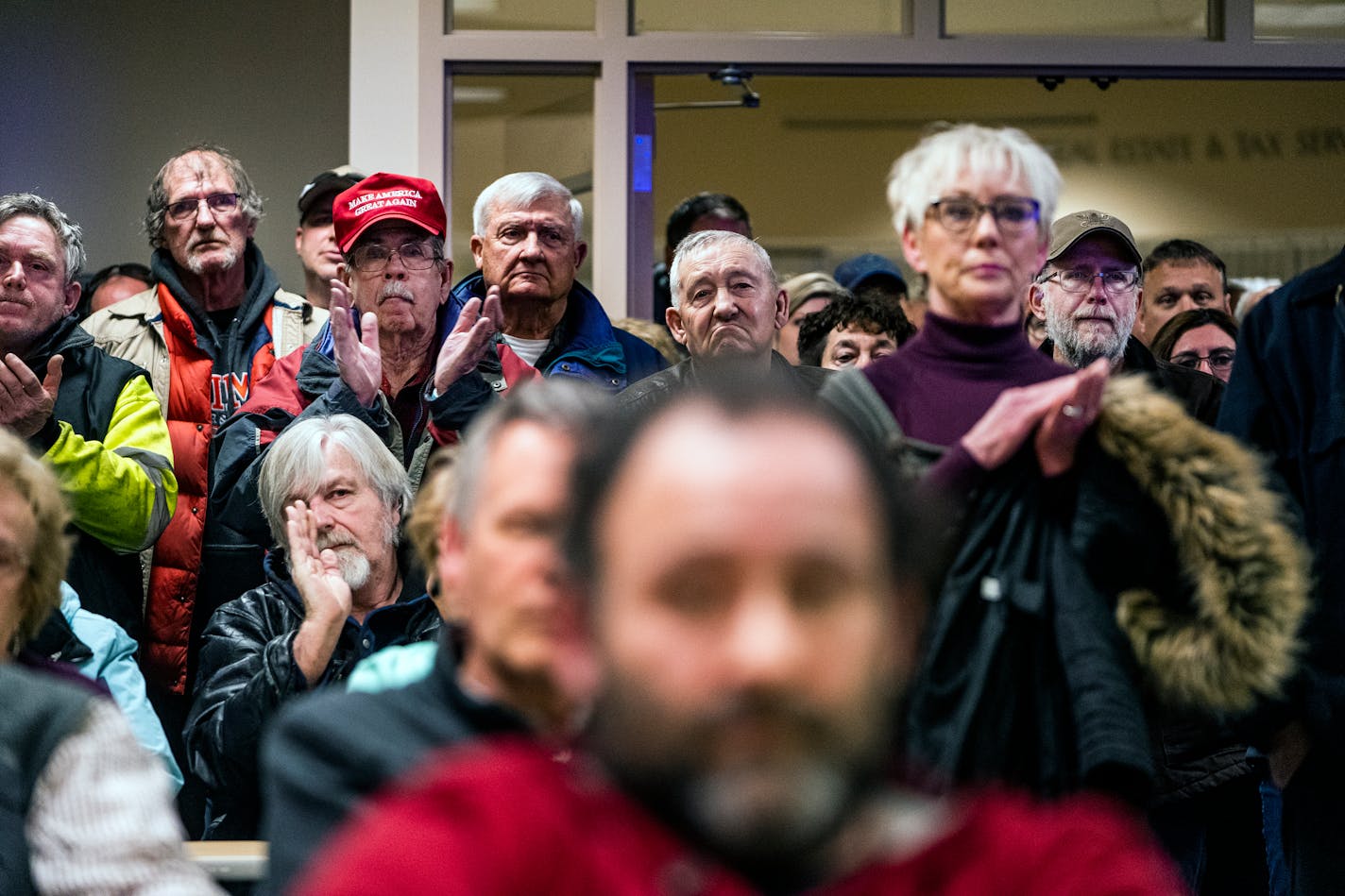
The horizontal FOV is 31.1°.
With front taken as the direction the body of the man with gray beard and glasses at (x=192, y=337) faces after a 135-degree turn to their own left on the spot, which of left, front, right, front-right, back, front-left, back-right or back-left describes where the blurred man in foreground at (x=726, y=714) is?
back-right

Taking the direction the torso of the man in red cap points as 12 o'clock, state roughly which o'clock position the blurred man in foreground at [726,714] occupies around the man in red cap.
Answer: The blurred man in foreground is roughly at 12 o'clock from the man in red cap.

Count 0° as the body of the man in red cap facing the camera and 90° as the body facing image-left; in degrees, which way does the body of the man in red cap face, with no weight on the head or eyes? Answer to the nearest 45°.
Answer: approximately 0°

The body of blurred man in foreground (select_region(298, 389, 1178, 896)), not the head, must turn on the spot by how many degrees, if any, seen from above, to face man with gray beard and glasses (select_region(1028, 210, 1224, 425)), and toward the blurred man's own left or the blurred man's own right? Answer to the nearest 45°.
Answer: approximately 180°

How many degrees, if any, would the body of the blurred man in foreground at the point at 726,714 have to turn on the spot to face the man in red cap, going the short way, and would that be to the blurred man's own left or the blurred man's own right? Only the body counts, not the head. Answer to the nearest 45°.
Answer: approximately 180°

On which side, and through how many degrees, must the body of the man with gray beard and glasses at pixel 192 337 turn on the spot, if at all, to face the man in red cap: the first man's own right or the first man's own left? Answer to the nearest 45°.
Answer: approximately 45° to the first man's own left

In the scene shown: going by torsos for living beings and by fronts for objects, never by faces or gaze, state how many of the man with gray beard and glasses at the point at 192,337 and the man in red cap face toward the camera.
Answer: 2
